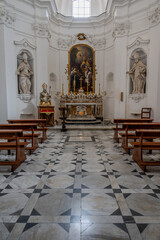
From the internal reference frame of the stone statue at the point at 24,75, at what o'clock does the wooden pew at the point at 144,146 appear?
The wooden pew is roughly at 1 o'clock from the stone statue.

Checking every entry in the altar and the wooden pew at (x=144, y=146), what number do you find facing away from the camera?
1

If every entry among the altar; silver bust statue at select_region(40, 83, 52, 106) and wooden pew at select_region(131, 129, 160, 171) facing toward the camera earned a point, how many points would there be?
2

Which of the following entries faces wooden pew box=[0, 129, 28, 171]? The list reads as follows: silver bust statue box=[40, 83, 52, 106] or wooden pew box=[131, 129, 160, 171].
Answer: the silver bust statue

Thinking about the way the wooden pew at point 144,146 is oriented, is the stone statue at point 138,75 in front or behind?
in front

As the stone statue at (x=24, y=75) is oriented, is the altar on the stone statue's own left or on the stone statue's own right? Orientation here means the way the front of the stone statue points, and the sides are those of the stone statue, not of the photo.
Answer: on the stone statue's own left

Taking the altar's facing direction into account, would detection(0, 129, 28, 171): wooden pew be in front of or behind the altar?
in front

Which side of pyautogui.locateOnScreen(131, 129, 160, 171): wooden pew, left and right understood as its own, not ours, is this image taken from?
back

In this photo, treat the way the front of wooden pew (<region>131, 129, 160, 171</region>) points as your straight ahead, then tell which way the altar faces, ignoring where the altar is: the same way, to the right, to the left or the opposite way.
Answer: the opposite way
